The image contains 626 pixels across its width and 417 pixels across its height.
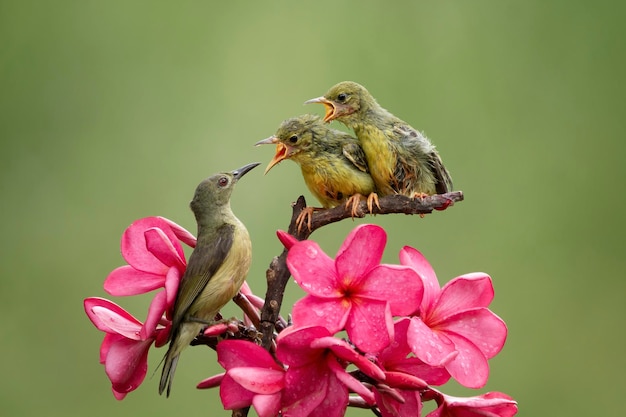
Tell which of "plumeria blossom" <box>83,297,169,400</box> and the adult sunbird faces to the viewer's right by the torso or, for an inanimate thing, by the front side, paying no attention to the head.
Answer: the adult sunbird

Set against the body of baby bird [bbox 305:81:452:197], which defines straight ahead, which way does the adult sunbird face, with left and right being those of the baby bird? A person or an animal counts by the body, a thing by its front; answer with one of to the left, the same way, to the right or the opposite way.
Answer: the opposite way

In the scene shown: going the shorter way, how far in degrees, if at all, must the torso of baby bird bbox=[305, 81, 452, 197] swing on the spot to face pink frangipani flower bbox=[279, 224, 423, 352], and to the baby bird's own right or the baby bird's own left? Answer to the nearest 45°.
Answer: approximately 90° to the baby bird's own left

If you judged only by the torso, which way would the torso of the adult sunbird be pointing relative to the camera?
to the viewer's right

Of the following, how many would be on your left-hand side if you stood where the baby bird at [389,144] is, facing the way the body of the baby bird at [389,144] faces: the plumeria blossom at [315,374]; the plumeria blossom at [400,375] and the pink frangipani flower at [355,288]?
3

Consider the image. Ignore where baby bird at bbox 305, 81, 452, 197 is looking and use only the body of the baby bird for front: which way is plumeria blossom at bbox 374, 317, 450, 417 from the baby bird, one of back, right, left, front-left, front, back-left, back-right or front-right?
left

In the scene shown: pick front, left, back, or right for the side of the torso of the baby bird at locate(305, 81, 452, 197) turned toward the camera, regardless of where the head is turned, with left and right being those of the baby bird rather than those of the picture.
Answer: left
